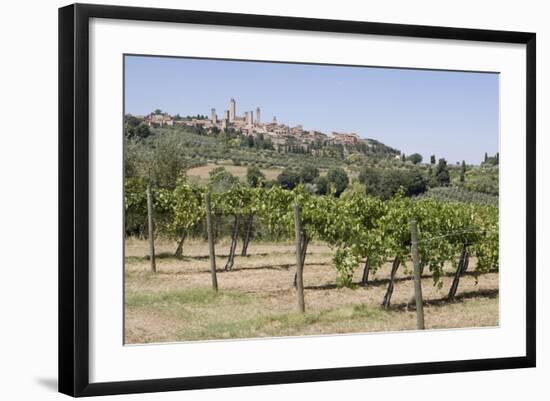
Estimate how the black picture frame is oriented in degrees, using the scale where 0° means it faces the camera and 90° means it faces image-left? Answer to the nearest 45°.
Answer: approximately 315°
